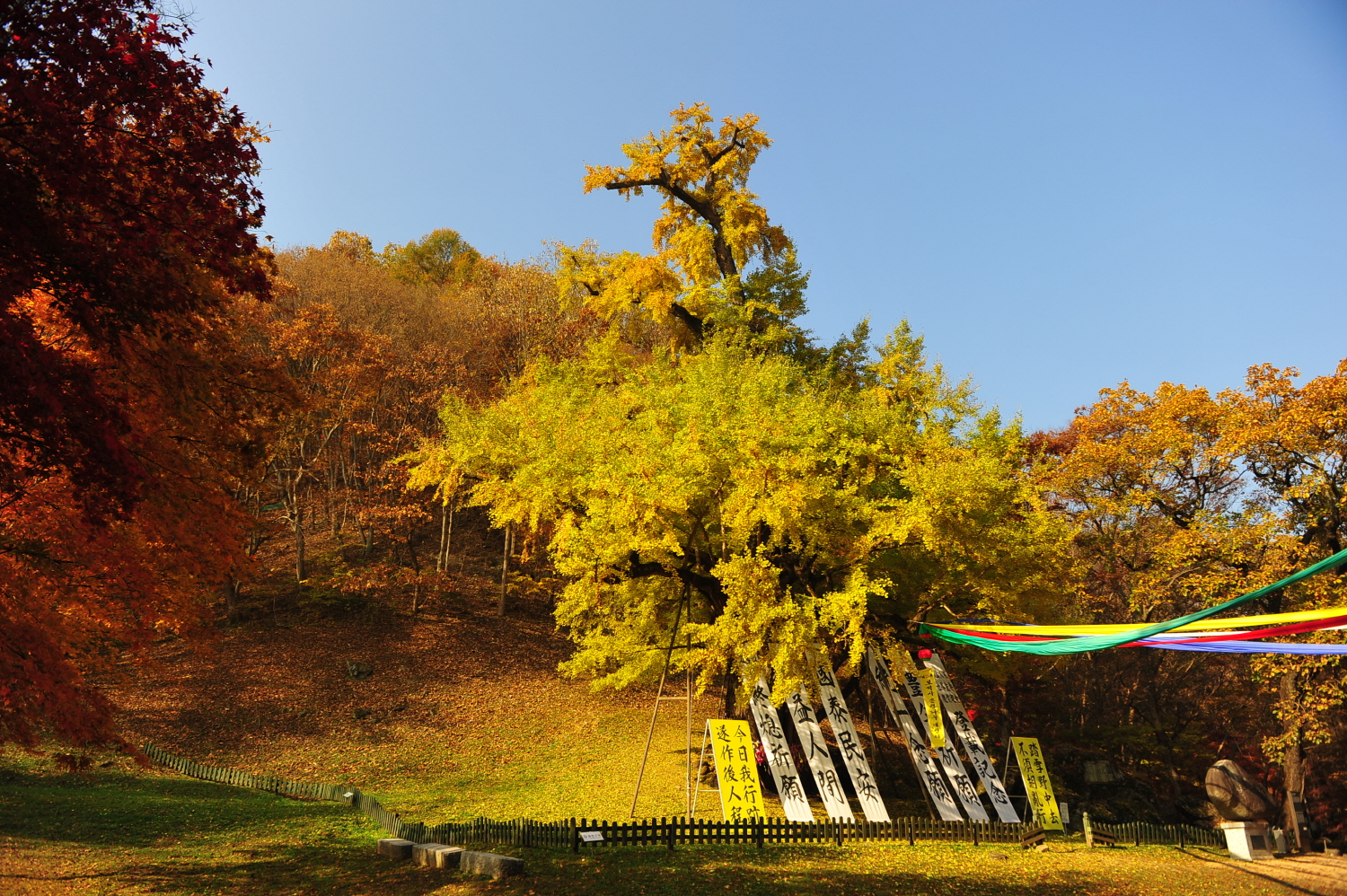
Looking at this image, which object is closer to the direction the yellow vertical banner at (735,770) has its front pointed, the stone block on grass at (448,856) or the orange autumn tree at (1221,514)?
the stone block on grass

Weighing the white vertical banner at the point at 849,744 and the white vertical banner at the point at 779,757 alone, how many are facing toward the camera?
2

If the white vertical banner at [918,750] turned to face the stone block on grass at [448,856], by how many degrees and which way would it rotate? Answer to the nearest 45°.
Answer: approximately 45° to its right

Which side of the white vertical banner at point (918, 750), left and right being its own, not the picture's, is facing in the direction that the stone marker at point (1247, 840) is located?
left

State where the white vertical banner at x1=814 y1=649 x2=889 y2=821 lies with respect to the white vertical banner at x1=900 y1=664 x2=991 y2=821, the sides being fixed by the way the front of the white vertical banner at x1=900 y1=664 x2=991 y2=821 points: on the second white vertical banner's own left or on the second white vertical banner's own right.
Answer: on the second white vertical banner's own right

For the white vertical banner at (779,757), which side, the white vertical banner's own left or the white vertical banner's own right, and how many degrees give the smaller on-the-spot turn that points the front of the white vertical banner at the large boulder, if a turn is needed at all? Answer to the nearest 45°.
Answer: approximately 135° to the white vertical banner's own left

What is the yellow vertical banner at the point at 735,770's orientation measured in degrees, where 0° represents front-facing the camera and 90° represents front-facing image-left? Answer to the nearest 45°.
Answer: approximately 0°

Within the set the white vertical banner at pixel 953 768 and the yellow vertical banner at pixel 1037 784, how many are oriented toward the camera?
2

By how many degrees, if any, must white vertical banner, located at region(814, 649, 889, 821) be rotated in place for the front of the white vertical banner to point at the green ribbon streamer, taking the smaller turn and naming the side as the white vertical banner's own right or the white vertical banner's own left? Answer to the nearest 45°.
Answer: approximately 45° to the white vertical banner's own left
